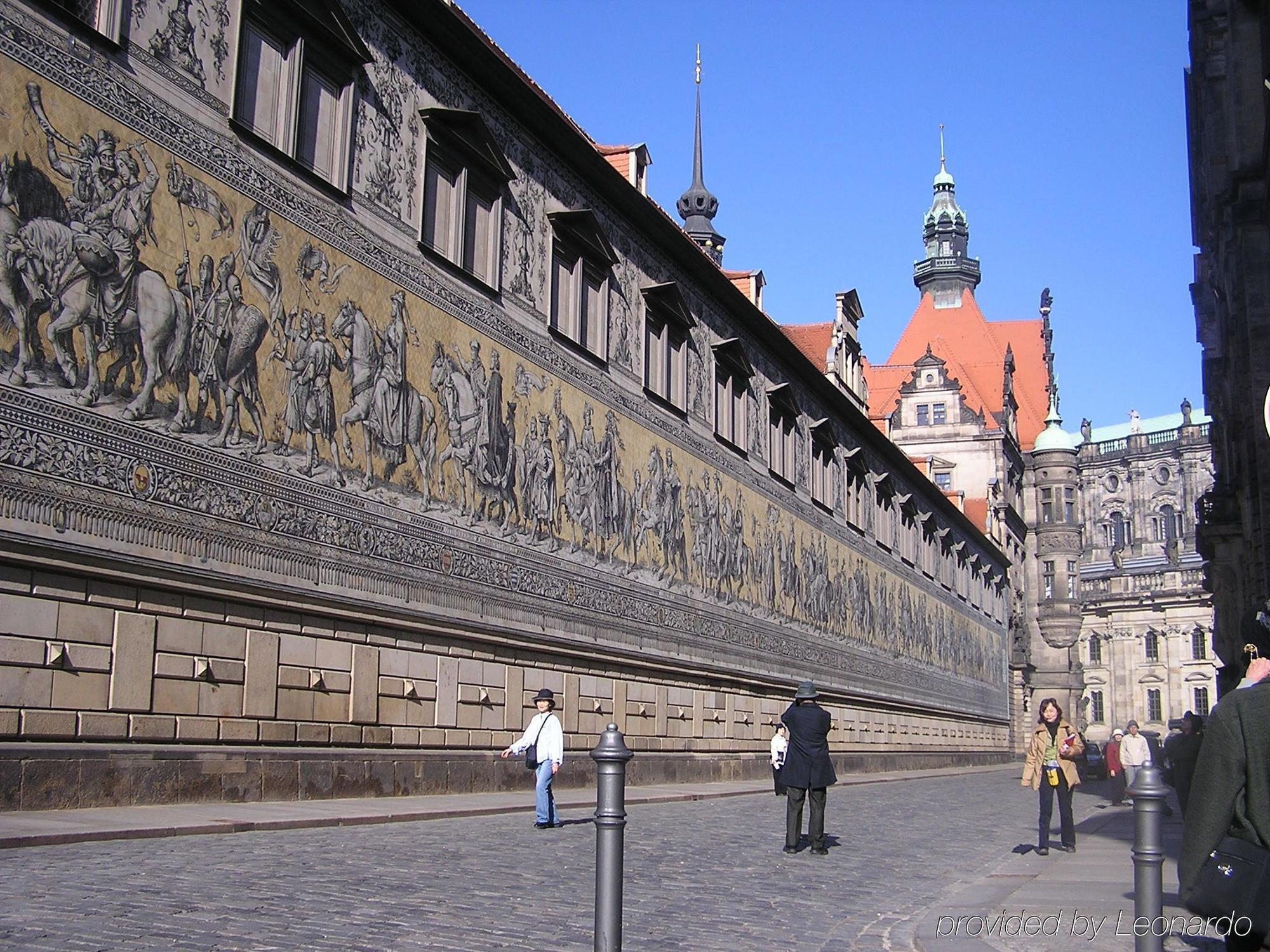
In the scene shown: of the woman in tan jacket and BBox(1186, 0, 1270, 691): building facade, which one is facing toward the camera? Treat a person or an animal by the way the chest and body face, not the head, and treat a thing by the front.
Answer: the woman in tan jacket

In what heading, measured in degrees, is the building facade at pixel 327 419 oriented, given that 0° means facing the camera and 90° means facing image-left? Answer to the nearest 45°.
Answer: approximately 315°

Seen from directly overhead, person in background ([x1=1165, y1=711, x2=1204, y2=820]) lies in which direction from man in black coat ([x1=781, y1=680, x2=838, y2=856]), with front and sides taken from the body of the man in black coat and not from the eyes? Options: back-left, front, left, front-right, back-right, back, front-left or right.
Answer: front-right

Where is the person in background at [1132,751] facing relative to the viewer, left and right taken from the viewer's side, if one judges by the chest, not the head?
facing the viewer

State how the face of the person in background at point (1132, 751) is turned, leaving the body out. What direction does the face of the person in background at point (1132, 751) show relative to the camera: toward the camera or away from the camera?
toward the camera

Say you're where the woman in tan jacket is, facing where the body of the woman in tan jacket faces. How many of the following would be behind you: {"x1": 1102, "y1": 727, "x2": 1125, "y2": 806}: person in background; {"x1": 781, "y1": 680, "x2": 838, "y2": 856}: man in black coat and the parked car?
2

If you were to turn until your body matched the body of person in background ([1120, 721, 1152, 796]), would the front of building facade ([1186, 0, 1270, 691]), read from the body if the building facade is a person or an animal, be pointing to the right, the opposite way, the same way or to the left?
to the right

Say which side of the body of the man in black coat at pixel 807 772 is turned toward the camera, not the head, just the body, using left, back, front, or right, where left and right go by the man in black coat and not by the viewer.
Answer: back

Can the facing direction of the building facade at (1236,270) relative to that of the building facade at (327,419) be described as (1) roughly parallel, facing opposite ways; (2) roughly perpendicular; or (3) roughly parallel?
roughly parallel, facing opposite ways

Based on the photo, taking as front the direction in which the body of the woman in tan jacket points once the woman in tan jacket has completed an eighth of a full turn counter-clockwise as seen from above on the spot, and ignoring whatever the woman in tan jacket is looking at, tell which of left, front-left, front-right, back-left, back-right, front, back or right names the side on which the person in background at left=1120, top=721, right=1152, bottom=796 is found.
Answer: back-left

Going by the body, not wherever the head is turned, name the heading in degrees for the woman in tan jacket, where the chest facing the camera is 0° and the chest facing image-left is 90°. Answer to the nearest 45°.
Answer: approximately 0°

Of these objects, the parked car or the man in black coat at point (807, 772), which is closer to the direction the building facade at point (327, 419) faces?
the man in black coat

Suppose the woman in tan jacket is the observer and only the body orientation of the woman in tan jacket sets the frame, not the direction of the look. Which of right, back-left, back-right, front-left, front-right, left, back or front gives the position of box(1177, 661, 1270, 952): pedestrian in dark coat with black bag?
front

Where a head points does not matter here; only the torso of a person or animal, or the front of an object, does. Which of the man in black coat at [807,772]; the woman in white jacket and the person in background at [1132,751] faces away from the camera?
the man in black coat

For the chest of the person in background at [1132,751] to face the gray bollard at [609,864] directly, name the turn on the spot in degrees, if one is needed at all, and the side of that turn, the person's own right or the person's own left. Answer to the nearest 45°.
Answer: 0° — they already face it
